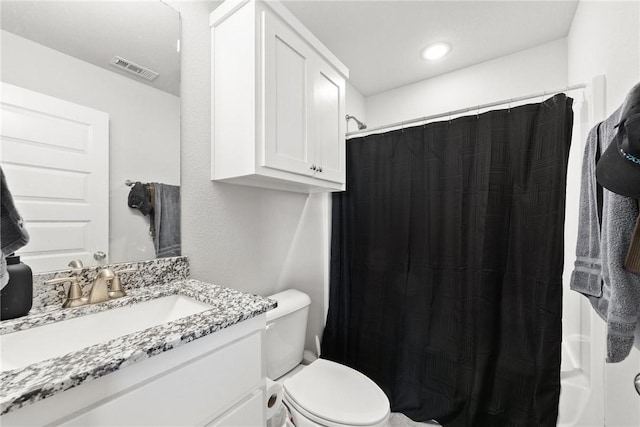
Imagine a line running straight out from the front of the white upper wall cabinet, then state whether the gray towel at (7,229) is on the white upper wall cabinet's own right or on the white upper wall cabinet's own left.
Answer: on the white upper wall cabinet's own right

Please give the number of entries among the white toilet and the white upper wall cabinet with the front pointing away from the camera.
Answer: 0

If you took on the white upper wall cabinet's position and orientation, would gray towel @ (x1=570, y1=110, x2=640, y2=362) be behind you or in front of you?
in front

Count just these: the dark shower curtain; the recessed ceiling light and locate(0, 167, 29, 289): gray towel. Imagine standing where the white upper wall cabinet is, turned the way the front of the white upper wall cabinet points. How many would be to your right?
1

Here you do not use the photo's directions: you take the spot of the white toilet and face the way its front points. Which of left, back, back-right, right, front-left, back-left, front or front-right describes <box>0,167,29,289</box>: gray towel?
right

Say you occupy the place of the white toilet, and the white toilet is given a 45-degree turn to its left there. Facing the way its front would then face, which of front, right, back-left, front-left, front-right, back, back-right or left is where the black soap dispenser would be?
back-right

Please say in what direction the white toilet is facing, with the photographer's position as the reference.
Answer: facing the viewer and to the right of the viewer

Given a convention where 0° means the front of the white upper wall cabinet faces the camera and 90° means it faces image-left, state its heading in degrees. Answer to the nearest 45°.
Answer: approximately 315°
